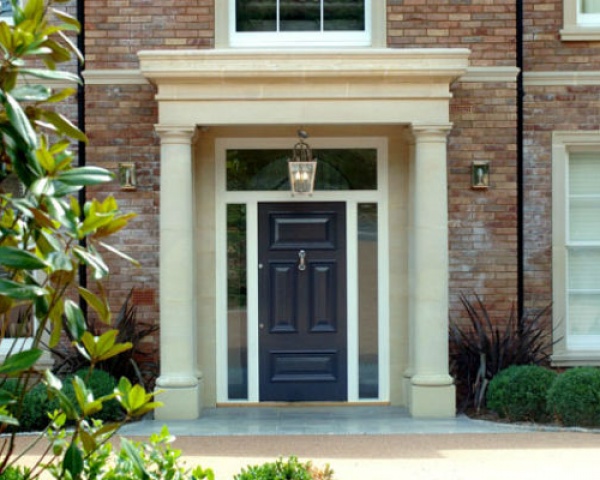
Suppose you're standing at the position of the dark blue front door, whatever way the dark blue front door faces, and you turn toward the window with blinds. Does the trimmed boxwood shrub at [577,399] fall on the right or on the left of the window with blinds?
right

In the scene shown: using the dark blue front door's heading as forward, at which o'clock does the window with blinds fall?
The window with blinds is roughly at 9 o'clock from the dark blue front door.

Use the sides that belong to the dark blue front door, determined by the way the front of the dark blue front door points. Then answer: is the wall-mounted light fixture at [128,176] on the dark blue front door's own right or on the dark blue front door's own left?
on the dark blue front door's own right

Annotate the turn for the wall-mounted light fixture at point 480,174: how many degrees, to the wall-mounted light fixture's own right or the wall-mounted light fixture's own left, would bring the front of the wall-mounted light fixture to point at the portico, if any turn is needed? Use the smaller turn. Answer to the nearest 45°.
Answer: approximately 45° to the wall-mounted light fixture's own right

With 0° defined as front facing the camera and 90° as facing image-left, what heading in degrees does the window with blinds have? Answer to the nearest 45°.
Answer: approximately 0°

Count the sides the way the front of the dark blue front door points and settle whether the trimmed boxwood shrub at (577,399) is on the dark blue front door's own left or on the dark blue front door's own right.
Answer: on the dark blue front door's own left

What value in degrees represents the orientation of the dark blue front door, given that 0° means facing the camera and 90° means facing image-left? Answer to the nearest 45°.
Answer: approximately 0°
